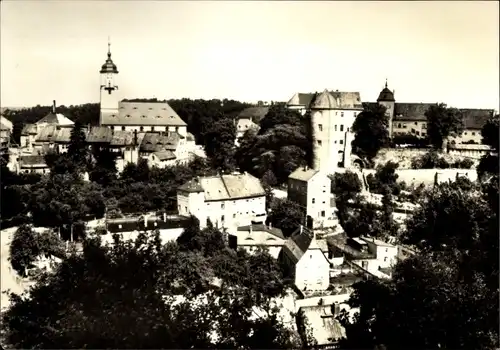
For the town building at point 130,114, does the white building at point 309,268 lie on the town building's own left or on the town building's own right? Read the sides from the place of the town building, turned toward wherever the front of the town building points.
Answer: on the town building's own left

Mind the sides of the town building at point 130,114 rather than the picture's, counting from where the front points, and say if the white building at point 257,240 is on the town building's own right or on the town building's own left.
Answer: on the town building's own left

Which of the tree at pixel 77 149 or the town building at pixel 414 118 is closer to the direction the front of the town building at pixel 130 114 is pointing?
the tree
